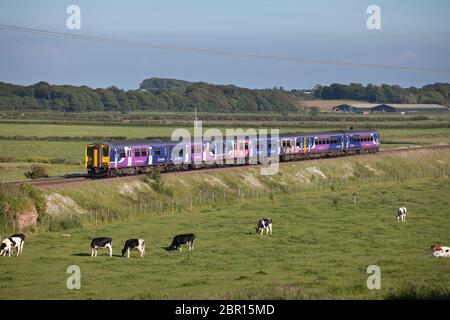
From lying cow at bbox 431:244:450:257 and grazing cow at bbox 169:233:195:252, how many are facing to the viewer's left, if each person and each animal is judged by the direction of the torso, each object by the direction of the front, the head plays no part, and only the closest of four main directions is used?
2

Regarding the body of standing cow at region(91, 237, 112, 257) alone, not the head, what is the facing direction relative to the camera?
to the viewer's left

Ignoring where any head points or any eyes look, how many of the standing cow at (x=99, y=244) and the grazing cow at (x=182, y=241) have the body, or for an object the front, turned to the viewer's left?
2

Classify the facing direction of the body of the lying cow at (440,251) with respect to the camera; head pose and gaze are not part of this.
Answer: to the viewer's left

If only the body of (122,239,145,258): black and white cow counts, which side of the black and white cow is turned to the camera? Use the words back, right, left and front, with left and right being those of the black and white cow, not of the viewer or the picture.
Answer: left

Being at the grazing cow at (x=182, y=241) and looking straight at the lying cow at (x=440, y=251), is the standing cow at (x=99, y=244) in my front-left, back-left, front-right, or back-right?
back-right

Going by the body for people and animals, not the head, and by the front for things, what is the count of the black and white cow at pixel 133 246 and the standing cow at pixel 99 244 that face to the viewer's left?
2

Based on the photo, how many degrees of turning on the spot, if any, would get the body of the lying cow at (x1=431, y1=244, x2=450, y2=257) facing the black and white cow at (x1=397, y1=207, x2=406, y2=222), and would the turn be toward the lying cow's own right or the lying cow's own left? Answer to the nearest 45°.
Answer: approximately 90° to the lying cow's own right

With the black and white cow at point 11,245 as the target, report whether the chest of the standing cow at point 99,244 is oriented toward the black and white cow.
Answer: yes

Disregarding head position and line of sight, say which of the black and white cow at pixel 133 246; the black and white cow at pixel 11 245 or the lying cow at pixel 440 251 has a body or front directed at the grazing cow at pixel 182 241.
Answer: the lying cow at pixel 440 251

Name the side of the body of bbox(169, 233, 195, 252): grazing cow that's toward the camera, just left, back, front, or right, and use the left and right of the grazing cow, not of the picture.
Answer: left

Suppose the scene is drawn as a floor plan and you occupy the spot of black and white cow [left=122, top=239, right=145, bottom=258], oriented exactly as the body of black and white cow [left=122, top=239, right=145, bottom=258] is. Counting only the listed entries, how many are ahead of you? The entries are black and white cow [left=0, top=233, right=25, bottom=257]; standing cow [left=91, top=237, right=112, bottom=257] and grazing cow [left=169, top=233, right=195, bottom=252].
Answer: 2
